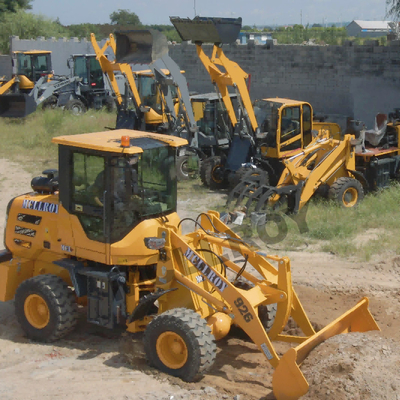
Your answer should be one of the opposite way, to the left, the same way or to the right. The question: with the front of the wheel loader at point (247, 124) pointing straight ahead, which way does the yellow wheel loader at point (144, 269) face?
to the left

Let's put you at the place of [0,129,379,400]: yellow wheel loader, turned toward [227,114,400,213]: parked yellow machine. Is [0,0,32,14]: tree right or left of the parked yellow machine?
left

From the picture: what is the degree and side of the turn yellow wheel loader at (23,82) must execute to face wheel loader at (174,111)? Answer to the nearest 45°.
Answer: approximately 45° to its left

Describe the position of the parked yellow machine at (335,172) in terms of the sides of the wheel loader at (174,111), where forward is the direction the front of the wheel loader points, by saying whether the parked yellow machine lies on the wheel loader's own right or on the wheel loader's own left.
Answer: on the wheel loader's own left

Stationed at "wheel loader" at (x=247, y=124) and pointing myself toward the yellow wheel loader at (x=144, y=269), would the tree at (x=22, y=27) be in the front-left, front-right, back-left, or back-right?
back-right

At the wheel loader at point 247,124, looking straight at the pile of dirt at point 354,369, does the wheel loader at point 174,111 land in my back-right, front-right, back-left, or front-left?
back-right

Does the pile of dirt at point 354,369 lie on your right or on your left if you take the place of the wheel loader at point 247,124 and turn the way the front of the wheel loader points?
on your left

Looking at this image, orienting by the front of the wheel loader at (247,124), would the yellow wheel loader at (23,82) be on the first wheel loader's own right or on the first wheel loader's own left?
on the first wheel loader's own right

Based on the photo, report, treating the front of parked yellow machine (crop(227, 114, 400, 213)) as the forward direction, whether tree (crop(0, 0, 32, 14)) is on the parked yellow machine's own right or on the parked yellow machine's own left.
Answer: on the parked yellow machine's own right

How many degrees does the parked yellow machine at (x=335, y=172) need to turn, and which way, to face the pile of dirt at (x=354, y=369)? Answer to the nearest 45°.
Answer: approximately 45° to its left

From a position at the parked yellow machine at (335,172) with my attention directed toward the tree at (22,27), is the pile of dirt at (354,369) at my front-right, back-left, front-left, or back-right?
back-left

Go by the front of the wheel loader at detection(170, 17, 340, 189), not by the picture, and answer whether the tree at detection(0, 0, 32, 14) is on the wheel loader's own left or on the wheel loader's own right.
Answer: on the wheel loader's own right
